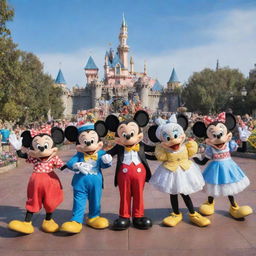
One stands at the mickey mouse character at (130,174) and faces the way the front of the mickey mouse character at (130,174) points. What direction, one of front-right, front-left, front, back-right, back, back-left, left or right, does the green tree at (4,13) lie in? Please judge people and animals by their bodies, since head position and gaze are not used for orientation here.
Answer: back-right

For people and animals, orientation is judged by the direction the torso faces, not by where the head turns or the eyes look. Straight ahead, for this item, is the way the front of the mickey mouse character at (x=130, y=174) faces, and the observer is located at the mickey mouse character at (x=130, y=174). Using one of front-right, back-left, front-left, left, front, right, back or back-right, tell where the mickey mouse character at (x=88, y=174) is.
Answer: right

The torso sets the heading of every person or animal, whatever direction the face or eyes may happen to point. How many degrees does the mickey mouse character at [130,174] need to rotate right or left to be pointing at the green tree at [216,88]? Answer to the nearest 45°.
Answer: approximately 180°

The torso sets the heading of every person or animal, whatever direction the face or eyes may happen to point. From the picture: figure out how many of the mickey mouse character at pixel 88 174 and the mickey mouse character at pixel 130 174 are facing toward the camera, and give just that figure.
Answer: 2

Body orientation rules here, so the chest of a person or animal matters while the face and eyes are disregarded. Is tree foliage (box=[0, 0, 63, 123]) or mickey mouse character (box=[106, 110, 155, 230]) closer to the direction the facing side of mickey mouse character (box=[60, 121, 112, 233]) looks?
the mickey mouse character

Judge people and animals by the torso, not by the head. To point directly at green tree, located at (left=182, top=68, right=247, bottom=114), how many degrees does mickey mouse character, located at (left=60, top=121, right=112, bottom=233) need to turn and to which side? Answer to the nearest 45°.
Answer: approximately 135° to its left

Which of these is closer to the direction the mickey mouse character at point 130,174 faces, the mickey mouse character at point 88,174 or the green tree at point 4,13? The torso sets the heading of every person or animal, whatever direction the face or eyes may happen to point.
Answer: the mickey mouse character

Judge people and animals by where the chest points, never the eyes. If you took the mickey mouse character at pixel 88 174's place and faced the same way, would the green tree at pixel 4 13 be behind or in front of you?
behind

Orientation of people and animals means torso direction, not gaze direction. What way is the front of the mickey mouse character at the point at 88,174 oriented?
toward the camera

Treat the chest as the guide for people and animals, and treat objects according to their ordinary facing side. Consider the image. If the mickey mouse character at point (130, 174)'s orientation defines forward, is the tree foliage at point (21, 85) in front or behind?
behind

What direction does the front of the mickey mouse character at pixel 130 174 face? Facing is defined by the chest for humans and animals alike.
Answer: toward the camera
